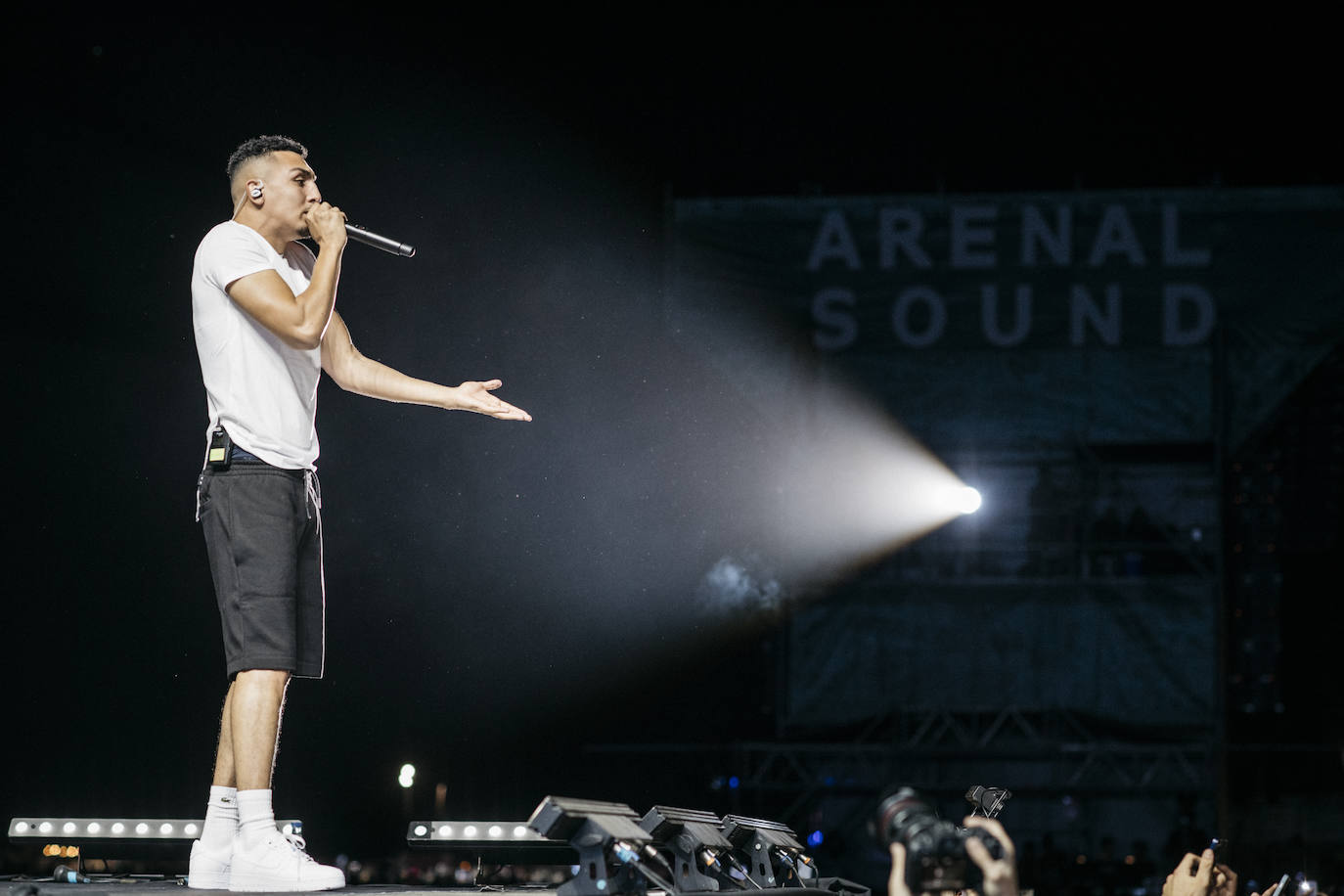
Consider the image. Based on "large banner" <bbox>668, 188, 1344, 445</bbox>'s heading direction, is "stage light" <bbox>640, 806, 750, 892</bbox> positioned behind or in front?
in front

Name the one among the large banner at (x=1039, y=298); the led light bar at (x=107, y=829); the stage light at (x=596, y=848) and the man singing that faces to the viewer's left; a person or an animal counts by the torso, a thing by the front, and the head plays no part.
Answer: the stage light

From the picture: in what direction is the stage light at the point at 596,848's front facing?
to the viewer's left

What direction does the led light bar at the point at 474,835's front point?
toward the camera

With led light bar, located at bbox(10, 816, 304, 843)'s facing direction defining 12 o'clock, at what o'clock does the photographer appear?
The photographer is roughly at 11 o'clock from the led light bar.

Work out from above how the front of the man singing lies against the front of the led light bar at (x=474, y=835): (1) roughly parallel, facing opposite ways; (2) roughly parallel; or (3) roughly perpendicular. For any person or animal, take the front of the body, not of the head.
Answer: roughly perpendicular

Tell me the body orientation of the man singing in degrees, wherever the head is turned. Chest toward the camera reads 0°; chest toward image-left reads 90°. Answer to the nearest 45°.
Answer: approximately 270°

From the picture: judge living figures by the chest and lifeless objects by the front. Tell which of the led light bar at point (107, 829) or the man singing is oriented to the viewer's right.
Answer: the man singing

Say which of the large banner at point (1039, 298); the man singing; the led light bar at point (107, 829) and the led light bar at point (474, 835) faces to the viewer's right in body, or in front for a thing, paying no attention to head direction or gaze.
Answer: the man singing

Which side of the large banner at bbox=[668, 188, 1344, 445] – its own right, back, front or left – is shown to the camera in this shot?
front

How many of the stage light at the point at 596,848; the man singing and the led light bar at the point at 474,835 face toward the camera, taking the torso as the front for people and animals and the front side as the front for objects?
1

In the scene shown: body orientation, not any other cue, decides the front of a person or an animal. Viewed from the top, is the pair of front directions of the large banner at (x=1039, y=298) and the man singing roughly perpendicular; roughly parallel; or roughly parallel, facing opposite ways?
roughly perpendicular

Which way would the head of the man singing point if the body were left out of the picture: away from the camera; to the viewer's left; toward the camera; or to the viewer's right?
to the viewer's right

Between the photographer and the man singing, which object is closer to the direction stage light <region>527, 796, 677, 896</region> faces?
the man singing

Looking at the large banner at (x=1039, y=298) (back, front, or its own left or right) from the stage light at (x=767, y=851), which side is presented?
front

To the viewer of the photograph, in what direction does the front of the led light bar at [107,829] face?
facing the viewer

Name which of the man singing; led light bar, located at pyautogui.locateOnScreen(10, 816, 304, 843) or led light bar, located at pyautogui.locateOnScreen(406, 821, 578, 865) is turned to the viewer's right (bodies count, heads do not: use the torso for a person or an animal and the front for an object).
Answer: the man singing

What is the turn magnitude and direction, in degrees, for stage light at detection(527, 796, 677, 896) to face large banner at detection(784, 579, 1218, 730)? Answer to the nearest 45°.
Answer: approximately 90° to its right
